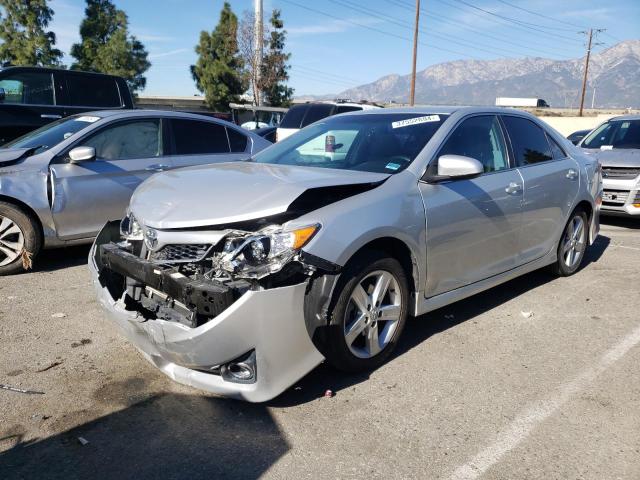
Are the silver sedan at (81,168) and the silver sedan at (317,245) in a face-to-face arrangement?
no

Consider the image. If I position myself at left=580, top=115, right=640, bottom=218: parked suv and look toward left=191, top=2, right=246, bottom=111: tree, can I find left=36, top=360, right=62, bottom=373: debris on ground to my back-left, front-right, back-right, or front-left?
back-left

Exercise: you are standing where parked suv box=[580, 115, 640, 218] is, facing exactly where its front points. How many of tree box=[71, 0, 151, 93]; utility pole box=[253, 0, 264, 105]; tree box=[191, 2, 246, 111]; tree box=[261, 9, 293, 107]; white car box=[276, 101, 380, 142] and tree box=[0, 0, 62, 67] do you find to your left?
0

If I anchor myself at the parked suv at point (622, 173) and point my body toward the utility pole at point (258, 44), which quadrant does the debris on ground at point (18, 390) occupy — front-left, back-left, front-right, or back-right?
back-left

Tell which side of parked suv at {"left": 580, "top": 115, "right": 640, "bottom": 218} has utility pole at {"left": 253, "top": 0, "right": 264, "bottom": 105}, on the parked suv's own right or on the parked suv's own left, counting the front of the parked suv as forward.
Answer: on the parked suv's own right

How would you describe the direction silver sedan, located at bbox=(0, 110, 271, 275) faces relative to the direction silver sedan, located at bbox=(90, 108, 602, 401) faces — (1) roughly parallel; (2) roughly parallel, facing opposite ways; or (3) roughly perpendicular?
roughly parallel

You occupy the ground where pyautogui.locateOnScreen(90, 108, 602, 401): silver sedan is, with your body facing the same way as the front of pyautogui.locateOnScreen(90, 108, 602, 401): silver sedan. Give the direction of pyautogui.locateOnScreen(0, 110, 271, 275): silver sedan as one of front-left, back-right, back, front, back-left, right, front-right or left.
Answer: right

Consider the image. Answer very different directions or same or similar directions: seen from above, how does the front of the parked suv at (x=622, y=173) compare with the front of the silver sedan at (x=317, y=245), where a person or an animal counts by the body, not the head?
same or similar directions

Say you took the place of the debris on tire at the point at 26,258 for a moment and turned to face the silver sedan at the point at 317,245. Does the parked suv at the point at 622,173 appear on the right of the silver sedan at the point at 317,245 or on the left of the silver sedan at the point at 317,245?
left

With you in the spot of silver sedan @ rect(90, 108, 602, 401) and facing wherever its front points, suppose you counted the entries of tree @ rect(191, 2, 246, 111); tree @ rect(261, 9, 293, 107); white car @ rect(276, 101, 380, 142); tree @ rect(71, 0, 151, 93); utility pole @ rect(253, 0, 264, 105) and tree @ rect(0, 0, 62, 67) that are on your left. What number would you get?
0

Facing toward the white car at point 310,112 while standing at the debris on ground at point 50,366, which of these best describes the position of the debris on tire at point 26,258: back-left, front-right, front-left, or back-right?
front-left

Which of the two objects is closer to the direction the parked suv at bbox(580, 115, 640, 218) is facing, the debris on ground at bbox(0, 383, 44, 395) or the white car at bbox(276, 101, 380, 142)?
the debris on ground

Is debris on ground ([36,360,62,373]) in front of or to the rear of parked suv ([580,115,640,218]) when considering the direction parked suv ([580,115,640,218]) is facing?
in front

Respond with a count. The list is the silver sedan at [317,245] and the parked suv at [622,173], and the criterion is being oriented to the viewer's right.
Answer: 0

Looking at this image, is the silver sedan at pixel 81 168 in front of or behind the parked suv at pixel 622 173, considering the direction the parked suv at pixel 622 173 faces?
in front

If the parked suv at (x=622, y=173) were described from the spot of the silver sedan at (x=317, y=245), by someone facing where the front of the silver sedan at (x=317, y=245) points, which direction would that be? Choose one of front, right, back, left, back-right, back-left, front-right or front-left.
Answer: back

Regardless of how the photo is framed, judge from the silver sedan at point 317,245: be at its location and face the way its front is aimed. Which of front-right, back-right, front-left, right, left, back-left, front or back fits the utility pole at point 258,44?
back-right

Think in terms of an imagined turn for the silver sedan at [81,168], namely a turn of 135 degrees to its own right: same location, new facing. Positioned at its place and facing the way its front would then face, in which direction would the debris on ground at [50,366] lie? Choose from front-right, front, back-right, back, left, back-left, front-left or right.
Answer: back

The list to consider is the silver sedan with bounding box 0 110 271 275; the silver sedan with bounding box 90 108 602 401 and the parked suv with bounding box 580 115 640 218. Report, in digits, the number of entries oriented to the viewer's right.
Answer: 0

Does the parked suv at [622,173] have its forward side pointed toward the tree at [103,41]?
no

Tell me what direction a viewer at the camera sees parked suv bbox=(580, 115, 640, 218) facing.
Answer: facing the viewer and to the left of the viewer

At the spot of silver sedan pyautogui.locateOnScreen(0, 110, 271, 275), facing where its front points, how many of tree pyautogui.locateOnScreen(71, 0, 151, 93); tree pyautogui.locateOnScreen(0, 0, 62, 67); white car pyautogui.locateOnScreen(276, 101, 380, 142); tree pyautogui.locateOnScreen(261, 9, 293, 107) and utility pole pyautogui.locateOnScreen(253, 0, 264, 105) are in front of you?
0

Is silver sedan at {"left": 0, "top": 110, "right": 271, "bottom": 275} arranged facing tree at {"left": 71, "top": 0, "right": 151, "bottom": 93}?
no
